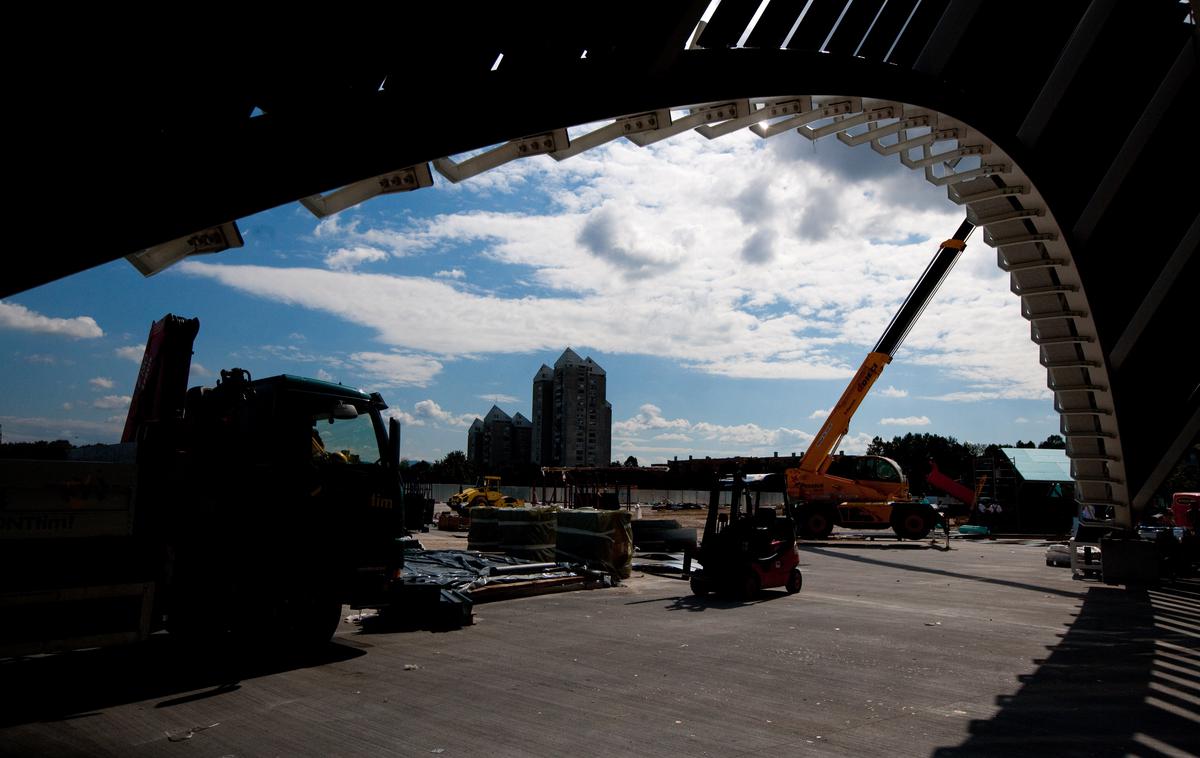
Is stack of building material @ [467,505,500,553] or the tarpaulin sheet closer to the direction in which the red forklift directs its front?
the tarpaulin sheet

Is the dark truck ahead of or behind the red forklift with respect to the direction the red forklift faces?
ahead

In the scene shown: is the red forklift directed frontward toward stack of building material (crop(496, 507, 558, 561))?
no

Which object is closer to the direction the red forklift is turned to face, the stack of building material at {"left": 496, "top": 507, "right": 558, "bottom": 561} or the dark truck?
the dark truck

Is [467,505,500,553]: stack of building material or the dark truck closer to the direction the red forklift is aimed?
the dark truck

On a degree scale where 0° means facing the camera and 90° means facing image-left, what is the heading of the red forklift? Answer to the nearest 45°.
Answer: approximately 45°

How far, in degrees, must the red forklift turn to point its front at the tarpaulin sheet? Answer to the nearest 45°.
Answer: approximately 45° to its right

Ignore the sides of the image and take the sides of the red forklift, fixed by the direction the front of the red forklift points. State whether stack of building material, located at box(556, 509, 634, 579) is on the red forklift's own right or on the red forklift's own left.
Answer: on the red forklift's own right

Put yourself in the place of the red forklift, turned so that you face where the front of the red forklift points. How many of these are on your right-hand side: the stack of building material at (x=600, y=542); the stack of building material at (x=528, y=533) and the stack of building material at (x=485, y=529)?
3

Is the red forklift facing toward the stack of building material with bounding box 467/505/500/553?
no
